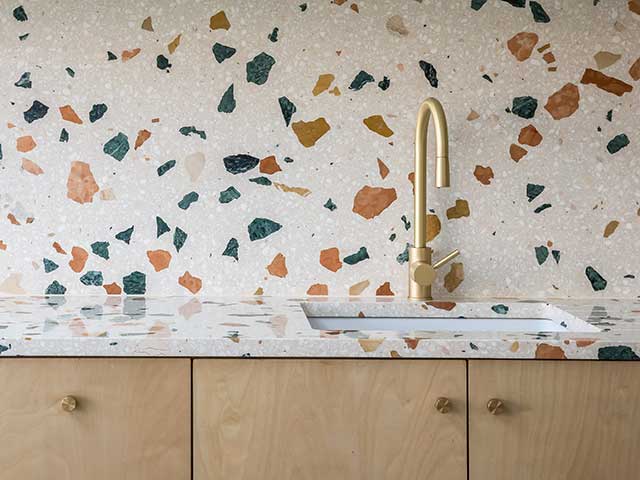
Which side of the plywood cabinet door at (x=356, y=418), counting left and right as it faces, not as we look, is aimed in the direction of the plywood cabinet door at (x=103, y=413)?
right

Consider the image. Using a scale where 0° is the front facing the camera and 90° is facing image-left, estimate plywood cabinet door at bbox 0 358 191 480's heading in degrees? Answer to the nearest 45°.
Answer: approximately 0°

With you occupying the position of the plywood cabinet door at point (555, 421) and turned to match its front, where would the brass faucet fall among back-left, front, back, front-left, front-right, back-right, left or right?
back-right

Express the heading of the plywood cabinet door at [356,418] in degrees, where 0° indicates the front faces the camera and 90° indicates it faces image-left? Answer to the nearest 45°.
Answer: approximately 0°

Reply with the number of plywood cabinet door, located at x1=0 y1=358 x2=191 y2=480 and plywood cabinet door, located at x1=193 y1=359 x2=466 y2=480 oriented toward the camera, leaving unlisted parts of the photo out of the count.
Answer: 2
